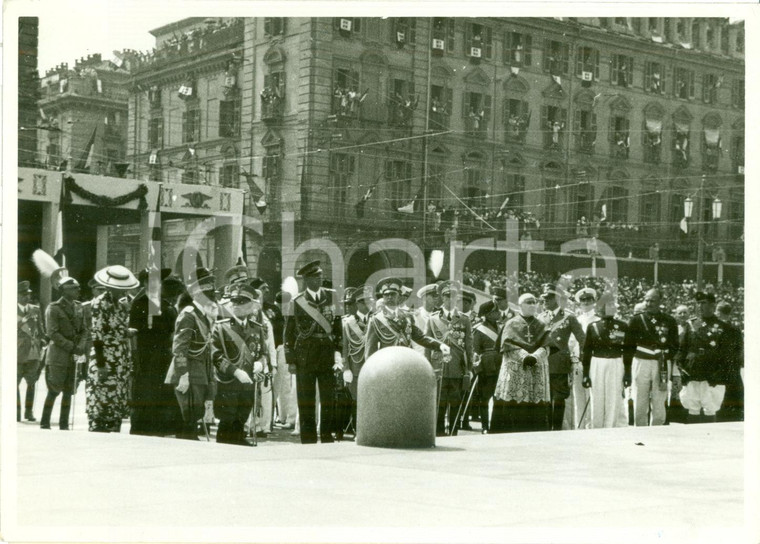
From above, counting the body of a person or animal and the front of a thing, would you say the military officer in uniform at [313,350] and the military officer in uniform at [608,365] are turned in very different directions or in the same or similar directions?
same or similar directions

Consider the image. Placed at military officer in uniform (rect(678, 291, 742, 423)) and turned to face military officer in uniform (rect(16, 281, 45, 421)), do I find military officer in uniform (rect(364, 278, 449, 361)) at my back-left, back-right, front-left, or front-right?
front-left

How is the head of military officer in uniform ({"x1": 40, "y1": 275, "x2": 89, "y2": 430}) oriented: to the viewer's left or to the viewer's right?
to the viewer's right

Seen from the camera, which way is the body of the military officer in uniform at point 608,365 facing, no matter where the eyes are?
toward the camera

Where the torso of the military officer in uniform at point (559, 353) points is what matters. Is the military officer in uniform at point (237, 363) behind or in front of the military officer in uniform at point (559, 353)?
in front

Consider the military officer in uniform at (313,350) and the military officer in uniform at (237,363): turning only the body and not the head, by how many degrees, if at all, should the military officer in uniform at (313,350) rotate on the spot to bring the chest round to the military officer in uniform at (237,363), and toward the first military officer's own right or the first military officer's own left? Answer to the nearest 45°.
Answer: approximately 45° to the first military officer's own right

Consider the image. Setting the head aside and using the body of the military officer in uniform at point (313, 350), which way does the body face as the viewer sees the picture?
toward the camera

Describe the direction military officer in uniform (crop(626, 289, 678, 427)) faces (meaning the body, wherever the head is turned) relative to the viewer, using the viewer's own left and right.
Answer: facing the viewer

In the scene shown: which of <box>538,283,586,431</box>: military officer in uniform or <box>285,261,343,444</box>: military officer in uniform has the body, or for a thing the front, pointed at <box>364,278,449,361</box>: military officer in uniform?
<box>538,283,586,431</box>: military officer in uniform

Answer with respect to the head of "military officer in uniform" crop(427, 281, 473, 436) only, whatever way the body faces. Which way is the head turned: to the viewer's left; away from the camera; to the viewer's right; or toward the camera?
toward the camera

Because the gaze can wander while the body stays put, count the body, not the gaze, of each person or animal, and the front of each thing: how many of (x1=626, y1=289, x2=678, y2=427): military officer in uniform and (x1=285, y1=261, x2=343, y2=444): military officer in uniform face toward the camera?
2

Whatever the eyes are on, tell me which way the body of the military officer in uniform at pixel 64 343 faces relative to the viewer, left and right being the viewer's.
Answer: facing the viewer and to the right of the viewer

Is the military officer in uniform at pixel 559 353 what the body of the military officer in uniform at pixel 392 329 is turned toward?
no

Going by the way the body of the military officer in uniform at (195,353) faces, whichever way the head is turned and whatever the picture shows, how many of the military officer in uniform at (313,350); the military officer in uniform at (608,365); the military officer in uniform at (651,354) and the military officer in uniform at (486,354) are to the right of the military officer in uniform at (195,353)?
0

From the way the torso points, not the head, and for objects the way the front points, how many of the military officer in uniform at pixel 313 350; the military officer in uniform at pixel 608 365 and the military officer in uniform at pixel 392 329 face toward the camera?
3

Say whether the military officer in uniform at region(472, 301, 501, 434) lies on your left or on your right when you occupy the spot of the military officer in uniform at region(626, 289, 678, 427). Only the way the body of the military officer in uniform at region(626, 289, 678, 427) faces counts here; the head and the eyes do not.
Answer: on your right

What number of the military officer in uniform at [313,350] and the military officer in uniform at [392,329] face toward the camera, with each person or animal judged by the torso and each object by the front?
2

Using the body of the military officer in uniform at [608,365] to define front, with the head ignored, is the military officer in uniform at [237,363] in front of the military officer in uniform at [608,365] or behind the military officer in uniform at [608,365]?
in front

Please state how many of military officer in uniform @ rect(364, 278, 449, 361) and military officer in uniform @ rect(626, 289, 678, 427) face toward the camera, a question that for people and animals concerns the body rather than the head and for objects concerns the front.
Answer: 2

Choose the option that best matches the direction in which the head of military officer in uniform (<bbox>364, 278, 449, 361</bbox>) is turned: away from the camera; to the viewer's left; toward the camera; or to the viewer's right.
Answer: toward the camera

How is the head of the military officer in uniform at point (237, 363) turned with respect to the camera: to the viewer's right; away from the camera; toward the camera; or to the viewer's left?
toward the camera
